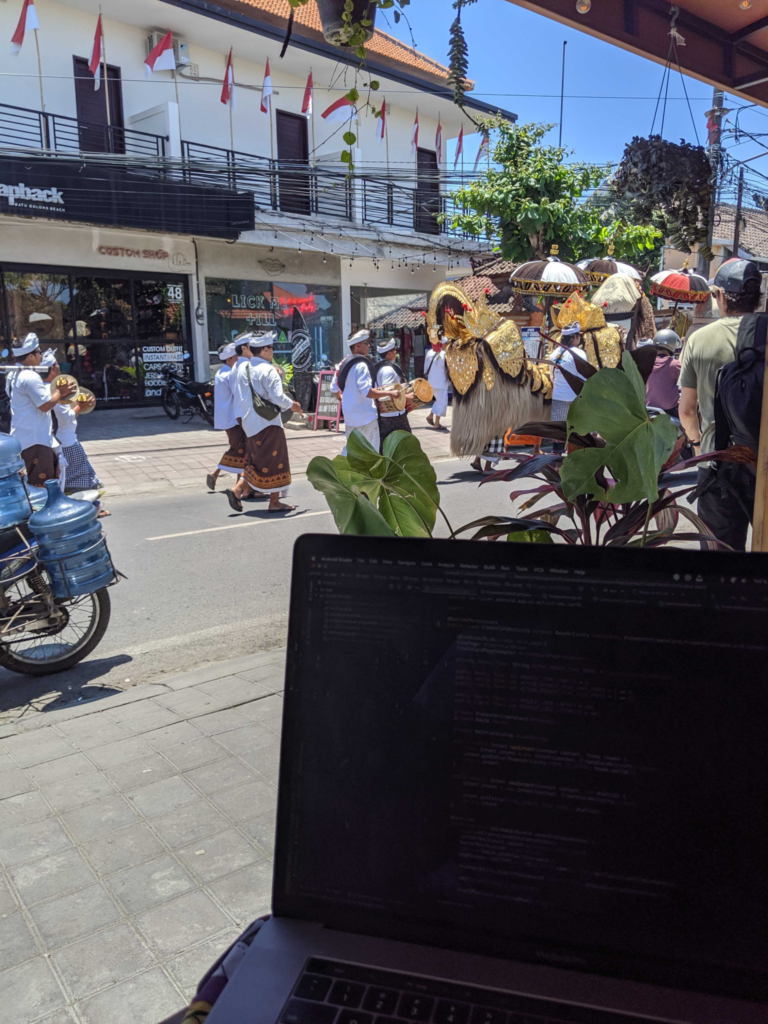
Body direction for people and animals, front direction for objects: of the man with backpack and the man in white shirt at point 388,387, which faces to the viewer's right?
the man in white shirt

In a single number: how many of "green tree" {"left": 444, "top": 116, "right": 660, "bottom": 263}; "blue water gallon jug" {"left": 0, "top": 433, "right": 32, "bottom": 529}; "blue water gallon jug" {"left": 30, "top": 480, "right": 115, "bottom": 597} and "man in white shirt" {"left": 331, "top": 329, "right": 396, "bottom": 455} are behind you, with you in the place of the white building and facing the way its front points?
0

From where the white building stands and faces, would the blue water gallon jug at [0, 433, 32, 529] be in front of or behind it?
in front

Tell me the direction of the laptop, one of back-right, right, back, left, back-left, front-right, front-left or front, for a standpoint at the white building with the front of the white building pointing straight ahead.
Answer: front-right

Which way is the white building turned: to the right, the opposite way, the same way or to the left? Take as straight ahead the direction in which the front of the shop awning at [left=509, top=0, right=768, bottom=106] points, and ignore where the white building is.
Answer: the opposite way

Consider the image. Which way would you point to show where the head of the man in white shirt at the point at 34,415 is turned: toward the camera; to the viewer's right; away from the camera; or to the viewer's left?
to the viewer's right

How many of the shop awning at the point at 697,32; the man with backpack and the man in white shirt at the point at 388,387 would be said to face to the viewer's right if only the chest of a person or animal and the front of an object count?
1

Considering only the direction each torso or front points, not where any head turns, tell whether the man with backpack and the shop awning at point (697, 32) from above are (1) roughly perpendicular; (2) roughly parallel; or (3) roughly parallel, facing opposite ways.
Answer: roughly parallel

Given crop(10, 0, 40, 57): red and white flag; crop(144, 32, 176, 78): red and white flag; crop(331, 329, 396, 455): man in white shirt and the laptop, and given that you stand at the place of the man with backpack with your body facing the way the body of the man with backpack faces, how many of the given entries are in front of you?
3

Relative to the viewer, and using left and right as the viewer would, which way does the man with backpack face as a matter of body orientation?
facing away from the viewer and to the left of the viewer

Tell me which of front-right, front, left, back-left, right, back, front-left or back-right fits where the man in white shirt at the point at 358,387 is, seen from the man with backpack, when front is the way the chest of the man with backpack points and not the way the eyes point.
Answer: front

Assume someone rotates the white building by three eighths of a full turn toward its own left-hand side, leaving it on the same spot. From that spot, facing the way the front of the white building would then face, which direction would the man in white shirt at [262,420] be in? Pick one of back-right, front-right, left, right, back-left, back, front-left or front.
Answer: back

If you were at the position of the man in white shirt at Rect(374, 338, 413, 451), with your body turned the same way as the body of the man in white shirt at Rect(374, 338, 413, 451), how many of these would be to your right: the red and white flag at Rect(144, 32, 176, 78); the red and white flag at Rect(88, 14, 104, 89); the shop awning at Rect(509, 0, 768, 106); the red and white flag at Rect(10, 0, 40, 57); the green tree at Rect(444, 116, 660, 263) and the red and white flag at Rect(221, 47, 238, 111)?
1

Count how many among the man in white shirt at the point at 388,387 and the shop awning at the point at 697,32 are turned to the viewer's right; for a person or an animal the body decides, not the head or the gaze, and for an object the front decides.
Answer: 1

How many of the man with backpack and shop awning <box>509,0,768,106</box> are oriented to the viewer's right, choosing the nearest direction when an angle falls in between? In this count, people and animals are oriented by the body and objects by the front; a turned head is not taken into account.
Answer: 0
